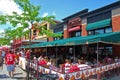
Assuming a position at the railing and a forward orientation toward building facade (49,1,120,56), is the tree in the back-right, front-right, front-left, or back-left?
front-left

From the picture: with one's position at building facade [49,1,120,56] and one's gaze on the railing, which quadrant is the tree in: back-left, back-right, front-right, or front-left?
front-right

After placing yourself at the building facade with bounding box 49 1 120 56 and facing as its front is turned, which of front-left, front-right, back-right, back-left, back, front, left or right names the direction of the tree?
front

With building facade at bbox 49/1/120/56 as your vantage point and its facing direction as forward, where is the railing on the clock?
The railing is roughly at 11 o'clock from the building facade.

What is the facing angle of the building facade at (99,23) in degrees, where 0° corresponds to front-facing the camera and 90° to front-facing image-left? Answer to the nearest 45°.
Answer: approximately 45°

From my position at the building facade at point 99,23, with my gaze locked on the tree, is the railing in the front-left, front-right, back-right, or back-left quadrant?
front-left
